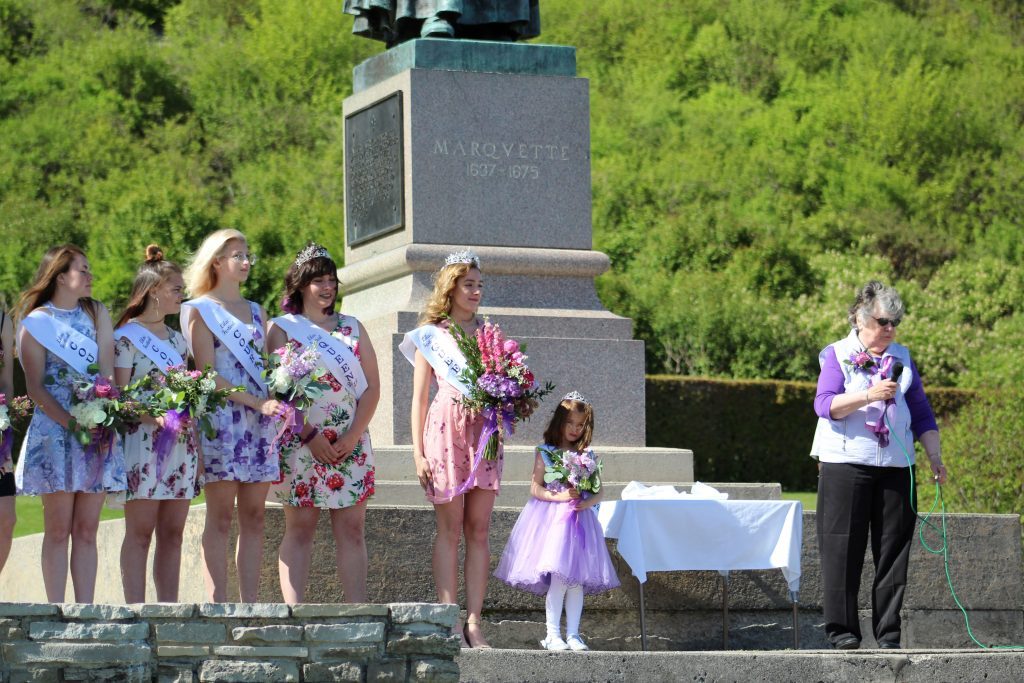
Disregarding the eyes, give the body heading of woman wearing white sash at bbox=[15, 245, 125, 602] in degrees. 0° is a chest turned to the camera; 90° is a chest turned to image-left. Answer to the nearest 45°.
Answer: approximately 315°

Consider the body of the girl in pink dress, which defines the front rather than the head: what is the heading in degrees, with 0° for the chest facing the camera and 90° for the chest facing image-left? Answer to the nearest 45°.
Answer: approximately 315°

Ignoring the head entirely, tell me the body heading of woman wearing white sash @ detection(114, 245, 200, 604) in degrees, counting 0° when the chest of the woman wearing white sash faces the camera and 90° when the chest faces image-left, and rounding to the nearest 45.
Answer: approximately 315°

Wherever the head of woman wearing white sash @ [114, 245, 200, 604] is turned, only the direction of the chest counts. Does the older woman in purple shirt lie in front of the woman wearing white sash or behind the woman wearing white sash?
in front

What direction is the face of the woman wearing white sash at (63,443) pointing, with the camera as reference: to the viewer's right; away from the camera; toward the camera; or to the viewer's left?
to the viewer's right

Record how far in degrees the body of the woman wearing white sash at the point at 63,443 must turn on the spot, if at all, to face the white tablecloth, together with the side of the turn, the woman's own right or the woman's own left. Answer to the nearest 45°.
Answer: approximately 45° to the woman's own left

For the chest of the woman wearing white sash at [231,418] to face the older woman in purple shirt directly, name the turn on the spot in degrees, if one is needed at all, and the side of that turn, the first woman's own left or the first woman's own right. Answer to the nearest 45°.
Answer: approximately 45° to the first woman's own left

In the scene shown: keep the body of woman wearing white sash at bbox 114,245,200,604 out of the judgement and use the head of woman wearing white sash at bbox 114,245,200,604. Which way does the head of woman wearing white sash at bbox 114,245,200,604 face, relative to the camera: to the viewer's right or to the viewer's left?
to the viewer's right

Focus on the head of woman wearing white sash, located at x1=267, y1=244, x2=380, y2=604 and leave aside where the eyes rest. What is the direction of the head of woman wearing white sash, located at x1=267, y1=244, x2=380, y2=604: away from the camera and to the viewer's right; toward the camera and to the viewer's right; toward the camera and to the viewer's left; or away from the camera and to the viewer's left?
toward the camera and to the viewer's right

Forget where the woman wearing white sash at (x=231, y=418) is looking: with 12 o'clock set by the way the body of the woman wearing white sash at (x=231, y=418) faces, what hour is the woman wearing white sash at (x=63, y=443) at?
the woman wearing white sash at (x=63, y=443) is roughly at 4 o'clock from the woman wearing white sash at (x=231, y=418).

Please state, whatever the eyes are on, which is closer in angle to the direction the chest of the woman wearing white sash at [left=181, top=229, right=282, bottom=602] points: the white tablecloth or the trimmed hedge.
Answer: the white tablecloth

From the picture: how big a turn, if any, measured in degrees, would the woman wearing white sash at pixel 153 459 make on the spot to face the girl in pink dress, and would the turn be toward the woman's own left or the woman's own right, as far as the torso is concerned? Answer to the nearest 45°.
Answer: approximately 45° to the woman's own left

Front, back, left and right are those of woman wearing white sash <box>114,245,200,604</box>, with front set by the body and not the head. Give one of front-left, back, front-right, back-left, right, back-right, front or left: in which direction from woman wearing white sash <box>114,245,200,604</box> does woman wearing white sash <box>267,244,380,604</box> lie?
front-left
